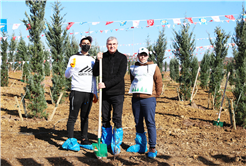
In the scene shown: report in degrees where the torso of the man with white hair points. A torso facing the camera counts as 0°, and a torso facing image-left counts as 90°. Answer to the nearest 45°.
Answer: approximately 0°

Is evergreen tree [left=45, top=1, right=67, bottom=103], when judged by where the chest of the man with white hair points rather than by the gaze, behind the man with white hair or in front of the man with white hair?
behind

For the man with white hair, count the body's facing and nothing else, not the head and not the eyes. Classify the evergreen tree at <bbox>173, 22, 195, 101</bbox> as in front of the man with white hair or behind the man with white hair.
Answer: behind

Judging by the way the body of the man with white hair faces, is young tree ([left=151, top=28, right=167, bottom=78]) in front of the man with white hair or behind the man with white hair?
behind

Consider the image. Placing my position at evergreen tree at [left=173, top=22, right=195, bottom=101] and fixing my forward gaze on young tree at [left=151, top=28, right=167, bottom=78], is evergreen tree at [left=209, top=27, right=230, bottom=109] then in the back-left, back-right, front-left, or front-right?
back-right
